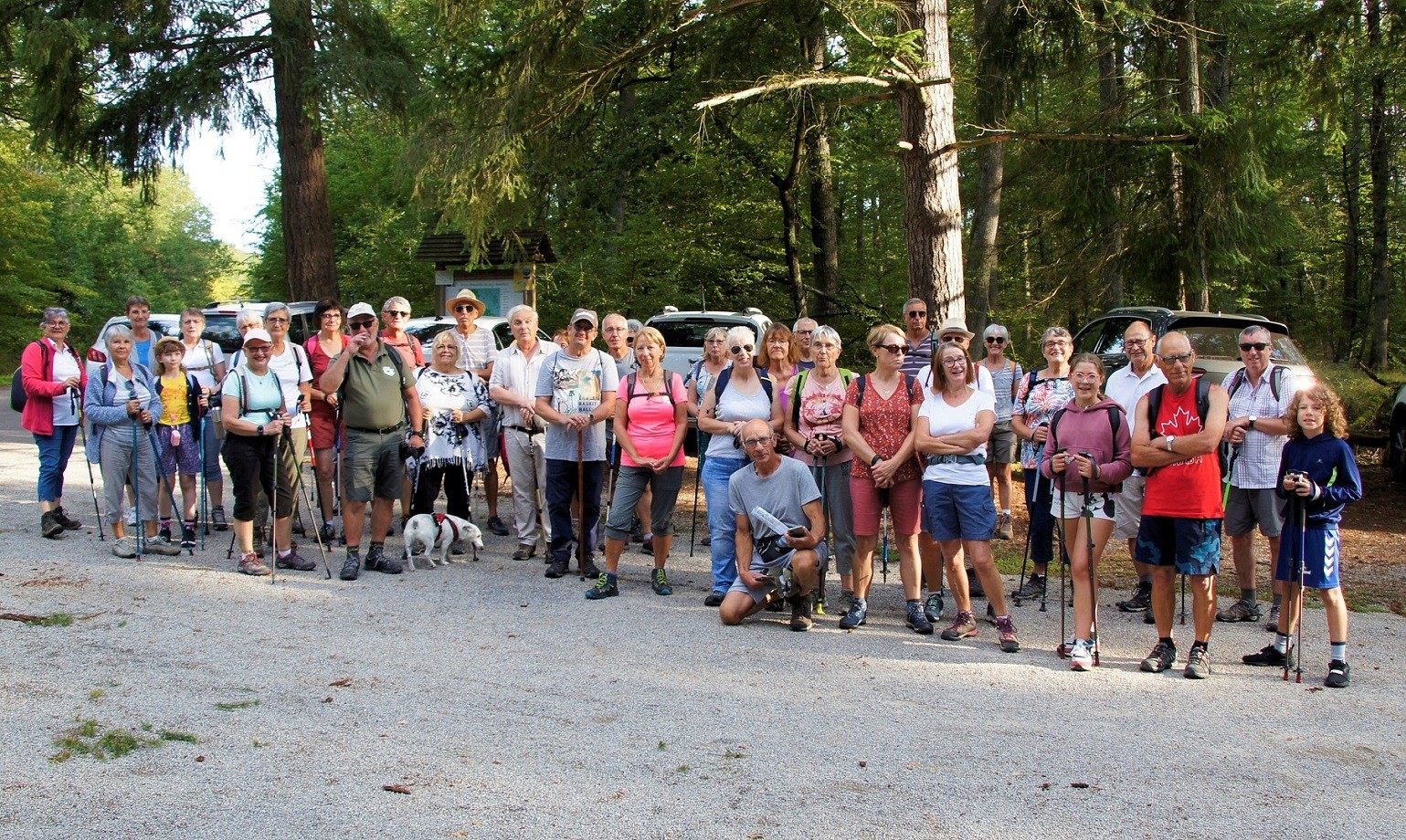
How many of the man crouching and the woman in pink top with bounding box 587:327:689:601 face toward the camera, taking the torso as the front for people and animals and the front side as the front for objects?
2

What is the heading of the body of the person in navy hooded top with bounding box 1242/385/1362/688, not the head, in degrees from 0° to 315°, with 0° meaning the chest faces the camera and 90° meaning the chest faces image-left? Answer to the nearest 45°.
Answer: approximately 45°

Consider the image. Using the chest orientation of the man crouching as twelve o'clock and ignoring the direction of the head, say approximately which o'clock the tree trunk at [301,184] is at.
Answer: The tree trunk is roughly at 5 o'clock from the man crouching.

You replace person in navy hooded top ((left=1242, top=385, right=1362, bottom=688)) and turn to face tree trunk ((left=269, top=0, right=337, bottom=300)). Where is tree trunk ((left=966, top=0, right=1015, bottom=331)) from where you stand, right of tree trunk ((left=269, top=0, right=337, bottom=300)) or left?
right

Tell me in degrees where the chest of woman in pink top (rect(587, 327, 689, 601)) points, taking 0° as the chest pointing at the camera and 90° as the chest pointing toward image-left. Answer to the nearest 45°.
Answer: approximately 0°
